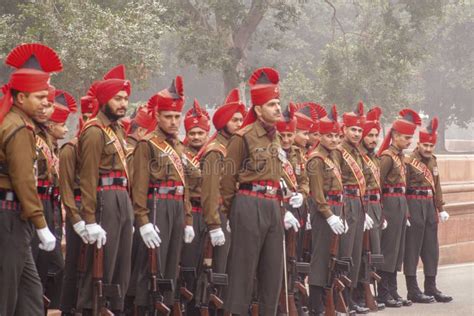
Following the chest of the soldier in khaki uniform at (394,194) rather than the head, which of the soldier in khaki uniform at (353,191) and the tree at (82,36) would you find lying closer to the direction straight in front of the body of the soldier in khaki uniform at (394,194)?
the soldier in khaki uniform

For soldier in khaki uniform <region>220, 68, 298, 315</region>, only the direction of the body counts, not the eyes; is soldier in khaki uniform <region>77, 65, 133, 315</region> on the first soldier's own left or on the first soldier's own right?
on the first soldier's own right

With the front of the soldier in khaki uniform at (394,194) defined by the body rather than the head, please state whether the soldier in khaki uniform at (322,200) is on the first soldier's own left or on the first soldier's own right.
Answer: on the first soldier's own right
